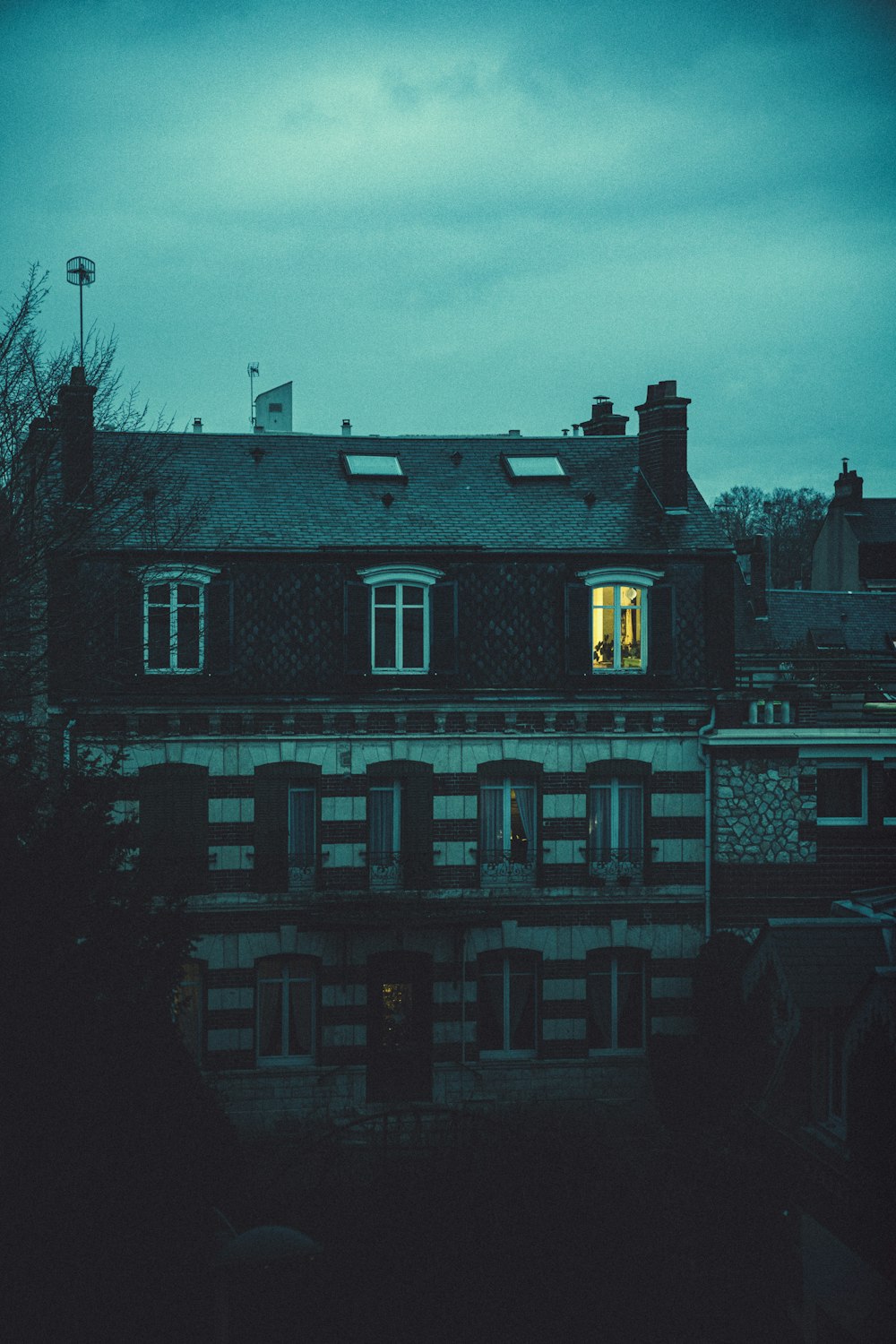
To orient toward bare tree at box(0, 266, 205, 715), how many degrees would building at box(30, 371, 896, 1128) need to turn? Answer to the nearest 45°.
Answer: approximately 45° to its right

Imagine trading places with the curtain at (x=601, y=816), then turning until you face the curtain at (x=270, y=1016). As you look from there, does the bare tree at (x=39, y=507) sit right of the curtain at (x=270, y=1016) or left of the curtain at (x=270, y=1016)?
left

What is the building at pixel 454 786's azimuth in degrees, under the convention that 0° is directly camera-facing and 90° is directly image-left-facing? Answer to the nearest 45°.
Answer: approximately 0°
